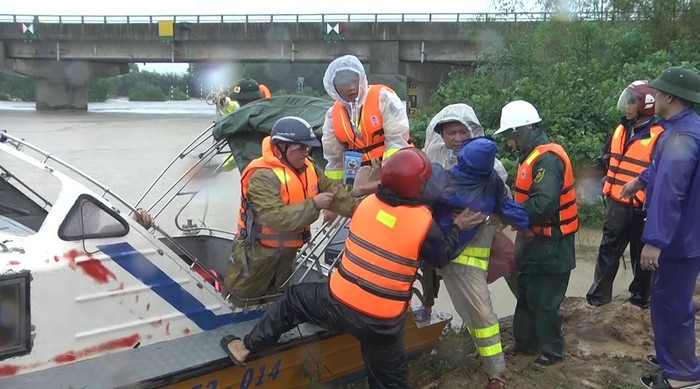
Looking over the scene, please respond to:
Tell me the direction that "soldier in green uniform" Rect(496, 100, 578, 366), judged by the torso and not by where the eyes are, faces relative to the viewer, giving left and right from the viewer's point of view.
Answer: facing to the left of the viewer

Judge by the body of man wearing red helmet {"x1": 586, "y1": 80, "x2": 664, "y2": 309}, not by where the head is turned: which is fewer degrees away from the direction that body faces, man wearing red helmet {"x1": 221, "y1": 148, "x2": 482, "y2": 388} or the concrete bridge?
the man wearing red helmet

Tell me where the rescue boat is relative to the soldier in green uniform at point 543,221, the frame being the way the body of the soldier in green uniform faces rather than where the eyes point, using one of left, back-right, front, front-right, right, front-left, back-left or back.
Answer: front-left

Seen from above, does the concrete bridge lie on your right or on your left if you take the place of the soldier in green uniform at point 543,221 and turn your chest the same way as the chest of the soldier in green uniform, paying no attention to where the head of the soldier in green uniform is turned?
on your right

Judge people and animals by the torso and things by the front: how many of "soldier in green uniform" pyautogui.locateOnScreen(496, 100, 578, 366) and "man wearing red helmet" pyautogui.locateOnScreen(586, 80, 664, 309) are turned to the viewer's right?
0

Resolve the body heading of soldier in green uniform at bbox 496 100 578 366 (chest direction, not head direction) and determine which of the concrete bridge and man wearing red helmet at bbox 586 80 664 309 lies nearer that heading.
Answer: the concrete bridge

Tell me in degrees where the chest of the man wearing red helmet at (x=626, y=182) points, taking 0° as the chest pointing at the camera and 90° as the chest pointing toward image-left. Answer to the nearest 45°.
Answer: approximately 45°

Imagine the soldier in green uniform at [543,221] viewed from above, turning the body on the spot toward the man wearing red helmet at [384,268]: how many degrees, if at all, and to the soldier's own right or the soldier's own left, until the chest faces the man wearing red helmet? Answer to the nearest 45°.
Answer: approximately 45° to the soldier's own left

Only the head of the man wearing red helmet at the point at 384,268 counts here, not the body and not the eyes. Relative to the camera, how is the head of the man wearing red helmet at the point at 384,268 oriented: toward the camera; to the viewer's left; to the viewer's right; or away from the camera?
away from the camera

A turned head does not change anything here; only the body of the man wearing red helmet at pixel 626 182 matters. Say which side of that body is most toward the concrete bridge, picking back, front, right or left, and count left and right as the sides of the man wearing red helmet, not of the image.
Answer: right

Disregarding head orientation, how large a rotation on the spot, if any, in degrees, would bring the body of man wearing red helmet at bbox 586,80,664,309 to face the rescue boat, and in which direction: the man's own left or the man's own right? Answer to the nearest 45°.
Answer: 0° — they already face it

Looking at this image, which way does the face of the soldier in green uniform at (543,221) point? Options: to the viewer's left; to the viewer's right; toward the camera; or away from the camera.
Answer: to the viewer's left
